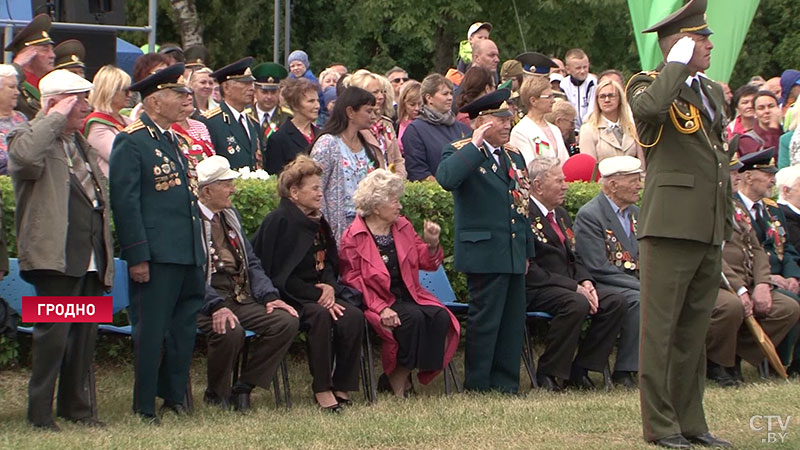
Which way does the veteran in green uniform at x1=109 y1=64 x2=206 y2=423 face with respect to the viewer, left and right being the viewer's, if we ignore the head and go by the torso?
facing the viewer and to the right of the viewer

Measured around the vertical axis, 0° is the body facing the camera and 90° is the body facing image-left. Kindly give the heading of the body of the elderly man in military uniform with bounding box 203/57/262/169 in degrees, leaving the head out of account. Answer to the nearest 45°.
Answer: approximately 315°

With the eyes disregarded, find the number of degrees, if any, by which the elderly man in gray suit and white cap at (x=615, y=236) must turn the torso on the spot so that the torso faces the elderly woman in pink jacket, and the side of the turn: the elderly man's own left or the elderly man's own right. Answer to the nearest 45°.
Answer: approximately 90° to the elderly man's own right

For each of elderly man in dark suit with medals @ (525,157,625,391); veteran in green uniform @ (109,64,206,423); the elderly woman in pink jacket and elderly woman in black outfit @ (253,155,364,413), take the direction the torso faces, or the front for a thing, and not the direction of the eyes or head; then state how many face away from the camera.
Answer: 0

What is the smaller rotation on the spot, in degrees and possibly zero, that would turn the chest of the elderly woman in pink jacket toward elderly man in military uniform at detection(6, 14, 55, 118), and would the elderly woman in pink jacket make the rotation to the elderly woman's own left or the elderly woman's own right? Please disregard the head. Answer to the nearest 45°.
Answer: approximately 135° to the elderly woman's own right

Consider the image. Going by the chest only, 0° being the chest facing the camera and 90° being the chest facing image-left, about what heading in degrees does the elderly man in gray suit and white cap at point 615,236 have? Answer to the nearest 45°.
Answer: approximately 315°

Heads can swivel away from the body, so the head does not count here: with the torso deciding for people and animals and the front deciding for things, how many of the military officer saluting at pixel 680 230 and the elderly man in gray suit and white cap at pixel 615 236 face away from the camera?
0

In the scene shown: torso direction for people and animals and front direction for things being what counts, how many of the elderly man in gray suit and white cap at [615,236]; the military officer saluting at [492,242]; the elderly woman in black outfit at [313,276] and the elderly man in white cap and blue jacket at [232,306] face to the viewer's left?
0

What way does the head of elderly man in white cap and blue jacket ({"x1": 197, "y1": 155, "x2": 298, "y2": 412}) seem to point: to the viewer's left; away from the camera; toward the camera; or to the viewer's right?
to the viewer's right

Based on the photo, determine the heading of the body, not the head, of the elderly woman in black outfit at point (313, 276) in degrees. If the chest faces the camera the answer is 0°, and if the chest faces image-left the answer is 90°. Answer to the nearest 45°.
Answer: approximately 315°

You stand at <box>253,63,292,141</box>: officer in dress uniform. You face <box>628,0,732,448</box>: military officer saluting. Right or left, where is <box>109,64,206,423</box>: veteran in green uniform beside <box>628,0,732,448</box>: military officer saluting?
right
